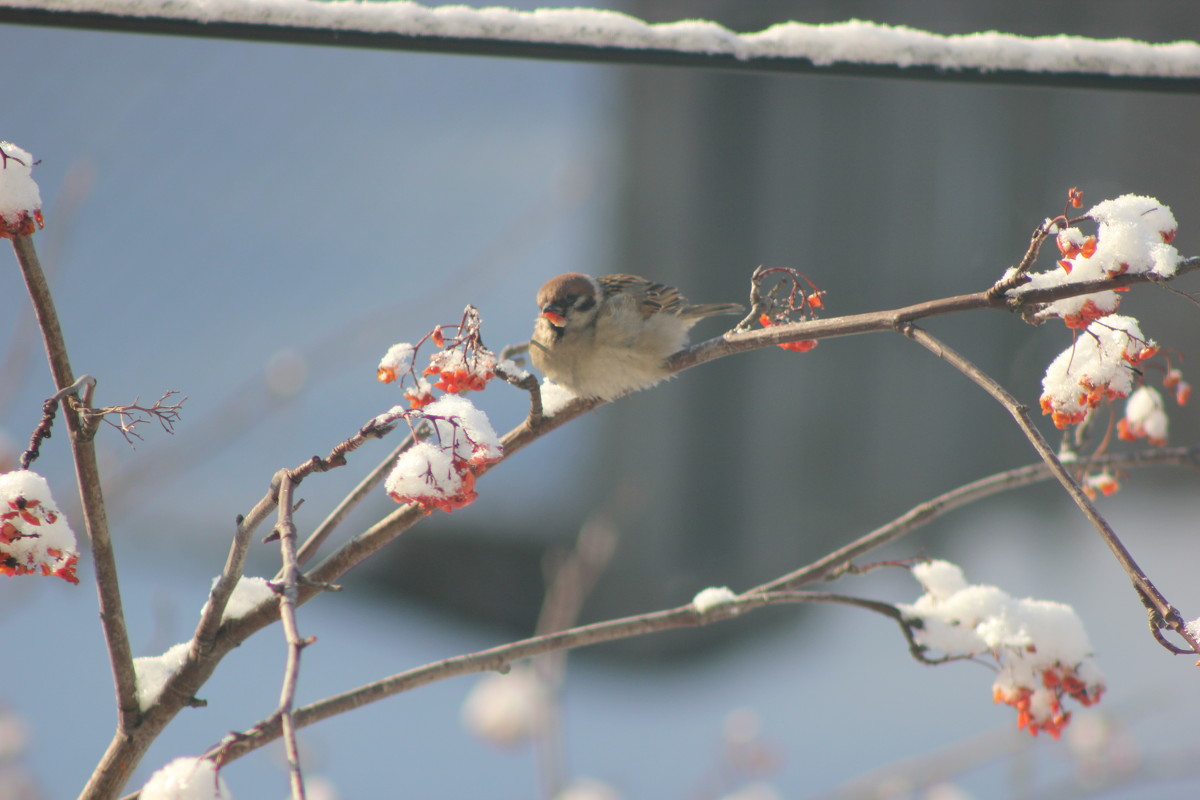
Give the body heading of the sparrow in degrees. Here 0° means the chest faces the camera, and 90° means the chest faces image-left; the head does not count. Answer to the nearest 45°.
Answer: approximately 45°

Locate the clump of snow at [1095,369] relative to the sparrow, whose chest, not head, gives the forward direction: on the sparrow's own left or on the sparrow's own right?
on the sparrow's own left
